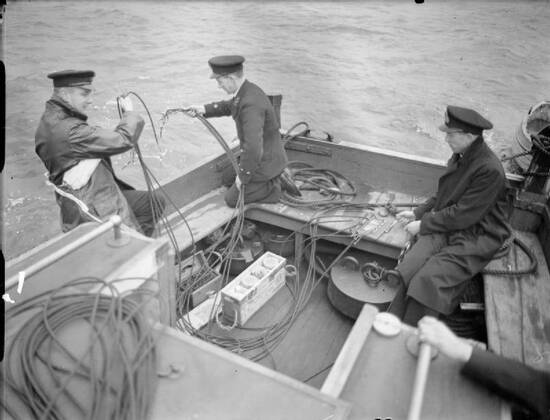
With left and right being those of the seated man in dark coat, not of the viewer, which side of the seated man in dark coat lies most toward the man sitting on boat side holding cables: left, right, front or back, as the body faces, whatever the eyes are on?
front

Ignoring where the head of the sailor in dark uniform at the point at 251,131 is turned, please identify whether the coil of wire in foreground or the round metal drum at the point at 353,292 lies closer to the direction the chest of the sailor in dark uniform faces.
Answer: the coil of wire in foreground

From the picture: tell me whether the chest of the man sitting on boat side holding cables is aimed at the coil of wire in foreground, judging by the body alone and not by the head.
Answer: no

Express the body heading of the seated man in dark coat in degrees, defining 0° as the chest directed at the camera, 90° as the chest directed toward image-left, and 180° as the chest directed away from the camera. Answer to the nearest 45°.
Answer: approximately 90°

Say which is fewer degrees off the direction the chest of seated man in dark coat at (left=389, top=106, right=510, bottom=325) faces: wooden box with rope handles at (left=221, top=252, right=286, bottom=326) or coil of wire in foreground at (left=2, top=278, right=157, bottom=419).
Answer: the wooden box with rope handles

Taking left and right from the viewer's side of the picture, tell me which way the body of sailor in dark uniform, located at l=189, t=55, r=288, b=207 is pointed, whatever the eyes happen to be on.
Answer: facing to the left of the viewer

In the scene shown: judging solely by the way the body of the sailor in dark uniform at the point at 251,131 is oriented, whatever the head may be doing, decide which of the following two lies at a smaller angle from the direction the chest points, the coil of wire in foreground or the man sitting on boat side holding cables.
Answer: the man sitting on boat side holding cables

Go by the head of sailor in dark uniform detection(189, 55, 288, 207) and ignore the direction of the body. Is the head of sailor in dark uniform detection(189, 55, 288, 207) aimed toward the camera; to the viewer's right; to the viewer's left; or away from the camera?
to the viewer's left

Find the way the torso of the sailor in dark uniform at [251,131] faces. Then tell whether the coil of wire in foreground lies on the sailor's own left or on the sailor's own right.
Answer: on the sailor's own left

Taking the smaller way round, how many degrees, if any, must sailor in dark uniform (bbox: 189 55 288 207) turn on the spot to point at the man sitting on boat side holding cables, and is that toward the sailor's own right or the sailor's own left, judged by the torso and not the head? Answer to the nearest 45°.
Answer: approximately 45° to the sailor's own left

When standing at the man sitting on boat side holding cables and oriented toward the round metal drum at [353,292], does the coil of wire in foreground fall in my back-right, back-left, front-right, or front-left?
front-right

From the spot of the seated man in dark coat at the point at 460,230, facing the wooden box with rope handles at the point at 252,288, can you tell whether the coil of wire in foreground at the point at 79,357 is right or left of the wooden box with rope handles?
left
